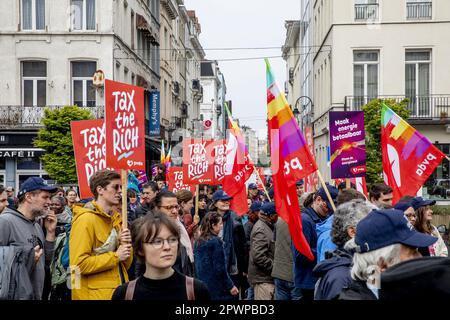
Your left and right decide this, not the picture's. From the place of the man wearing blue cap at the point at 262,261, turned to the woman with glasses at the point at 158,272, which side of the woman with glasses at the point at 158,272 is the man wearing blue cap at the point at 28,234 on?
right

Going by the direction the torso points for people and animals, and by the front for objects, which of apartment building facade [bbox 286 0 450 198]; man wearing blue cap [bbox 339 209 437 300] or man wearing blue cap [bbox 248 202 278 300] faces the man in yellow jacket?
the apartment building facade

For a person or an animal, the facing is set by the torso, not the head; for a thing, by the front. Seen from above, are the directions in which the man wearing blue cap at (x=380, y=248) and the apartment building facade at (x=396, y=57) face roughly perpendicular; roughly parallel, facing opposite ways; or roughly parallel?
roughly perpendicular

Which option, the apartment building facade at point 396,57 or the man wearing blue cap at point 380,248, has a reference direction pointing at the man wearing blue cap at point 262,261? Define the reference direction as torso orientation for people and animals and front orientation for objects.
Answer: the apartment building facade

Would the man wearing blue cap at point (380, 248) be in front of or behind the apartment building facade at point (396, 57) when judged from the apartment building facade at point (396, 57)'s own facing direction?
in front

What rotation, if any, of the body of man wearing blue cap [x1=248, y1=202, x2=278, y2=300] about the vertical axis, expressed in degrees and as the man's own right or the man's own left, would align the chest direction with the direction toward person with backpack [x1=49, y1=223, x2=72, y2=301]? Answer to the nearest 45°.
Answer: approximately 135° to the man's own right

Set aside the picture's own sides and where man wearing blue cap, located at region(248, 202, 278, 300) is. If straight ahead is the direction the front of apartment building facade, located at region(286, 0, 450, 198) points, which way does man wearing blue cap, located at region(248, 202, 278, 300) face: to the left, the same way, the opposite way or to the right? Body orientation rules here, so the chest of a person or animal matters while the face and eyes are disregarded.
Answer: to the left
